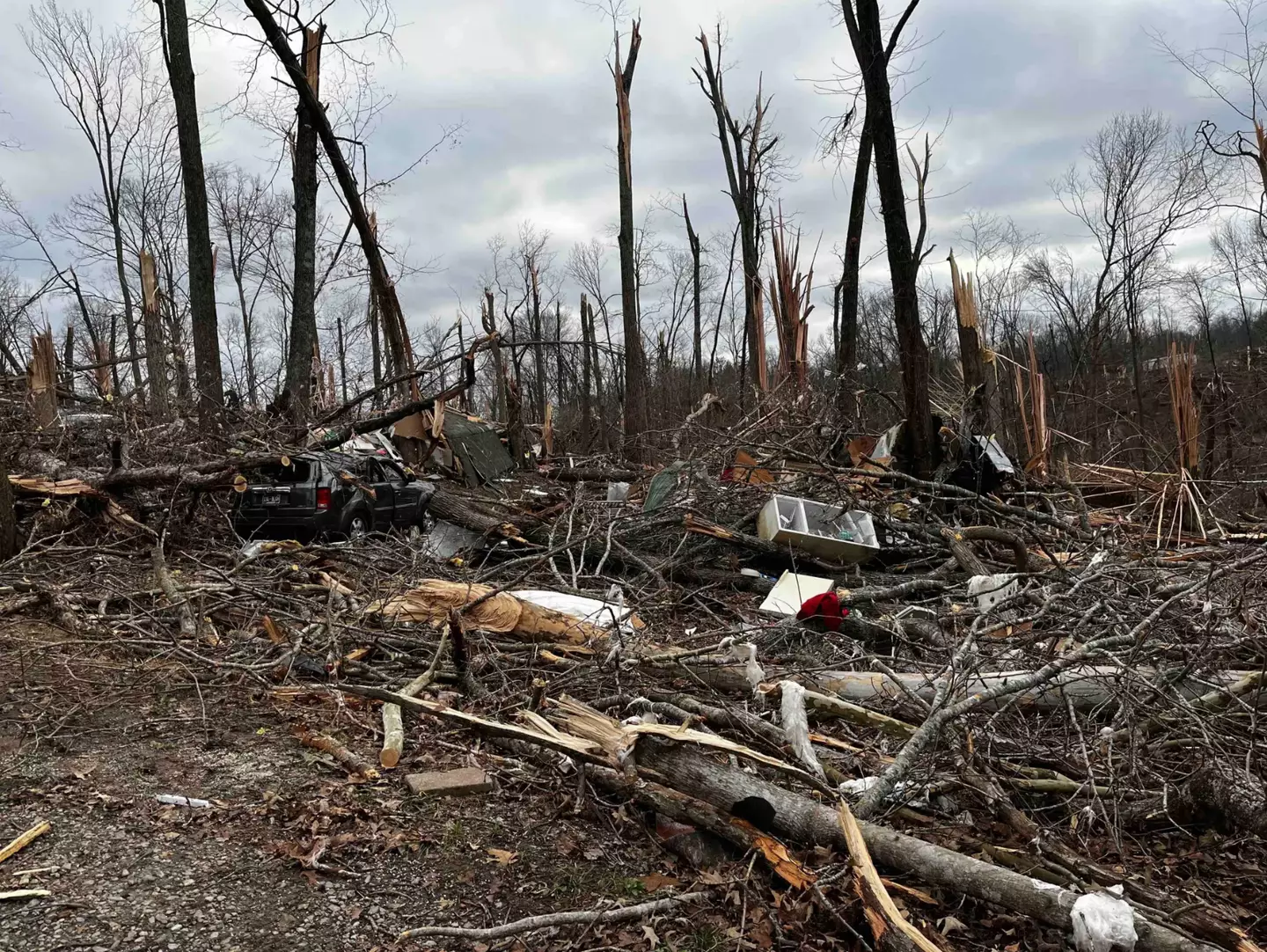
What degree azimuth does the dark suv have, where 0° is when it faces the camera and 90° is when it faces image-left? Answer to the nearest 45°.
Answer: approximately 225°

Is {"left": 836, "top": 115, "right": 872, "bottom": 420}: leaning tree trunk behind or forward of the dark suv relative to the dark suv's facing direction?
forward

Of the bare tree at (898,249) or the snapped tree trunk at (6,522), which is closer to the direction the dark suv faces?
the bare tree

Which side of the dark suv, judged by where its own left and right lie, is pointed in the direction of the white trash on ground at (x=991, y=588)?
right

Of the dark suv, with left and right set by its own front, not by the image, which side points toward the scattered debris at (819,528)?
right

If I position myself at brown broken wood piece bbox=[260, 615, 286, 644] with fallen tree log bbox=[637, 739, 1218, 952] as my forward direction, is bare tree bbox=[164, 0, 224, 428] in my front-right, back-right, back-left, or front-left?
back-left

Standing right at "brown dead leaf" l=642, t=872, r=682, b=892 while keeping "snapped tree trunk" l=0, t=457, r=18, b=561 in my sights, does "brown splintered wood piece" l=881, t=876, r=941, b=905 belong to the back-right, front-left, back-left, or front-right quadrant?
back-right

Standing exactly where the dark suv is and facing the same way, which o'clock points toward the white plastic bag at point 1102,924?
The white plastic bag is roughly at 4 o'clock from the dark suv.

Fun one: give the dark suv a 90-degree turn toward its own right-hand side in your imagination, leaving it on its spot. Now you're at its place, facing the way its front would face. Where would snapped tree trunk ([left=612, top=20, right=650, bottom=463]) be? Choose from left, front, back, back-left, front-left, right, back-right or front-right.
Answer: left

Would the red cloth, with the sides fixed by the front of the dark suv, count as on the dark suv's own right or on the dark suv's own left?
on the dark suv's own right

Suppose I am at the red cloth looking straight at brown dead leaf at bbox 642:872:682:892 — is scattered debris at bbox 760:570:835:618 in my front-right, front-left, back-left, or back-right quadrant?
back-right

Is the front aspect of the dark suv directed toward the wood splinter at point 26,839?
no

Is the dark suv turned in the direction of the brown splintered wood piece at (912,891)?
no

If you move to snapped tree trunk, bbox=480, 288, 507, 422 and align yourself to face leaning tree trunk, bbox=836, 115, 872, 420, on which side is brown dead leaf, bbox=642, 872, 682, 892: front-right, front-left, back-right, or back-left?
front-right

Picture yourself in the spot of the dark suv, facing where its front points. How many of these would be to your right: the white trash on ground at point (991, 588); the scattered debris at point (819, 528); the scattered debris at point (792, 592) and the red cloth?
4

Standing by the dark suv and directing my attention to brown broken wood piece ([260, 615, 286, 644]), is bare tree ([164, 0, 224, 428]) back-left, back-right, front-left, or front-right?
back-right
